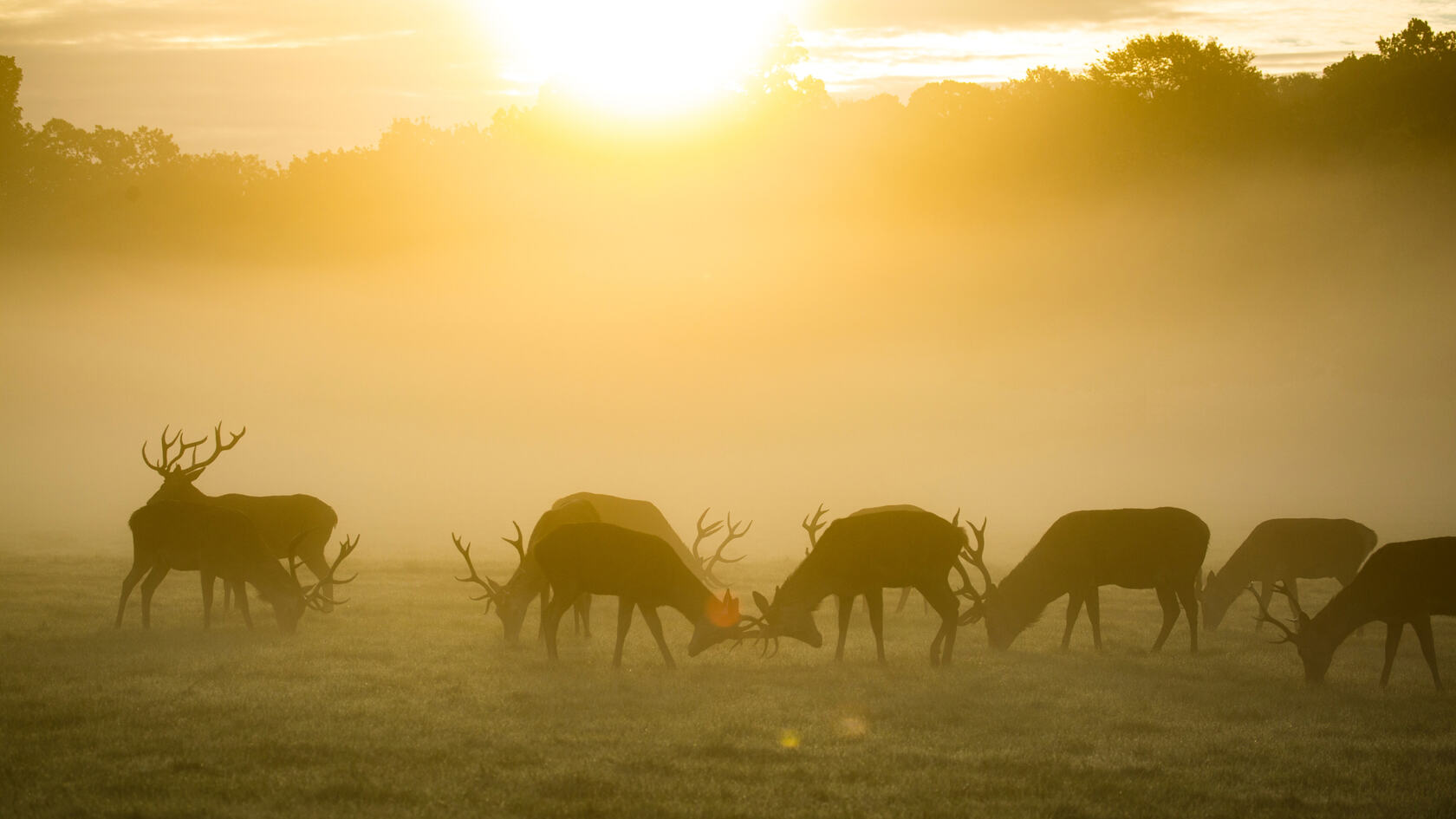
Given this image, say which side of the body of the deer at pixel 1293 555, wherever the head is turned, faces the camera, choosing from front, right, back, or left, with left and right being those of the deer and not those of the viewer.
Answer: left

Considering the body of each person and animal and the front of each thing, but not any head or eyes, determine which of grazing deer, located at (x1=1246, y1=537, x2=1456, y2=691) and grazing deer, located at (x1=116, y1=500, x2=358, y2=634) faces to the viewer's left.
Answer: grazing deer, located at (x1=1246, y1=537, x2=1456, y2=691)

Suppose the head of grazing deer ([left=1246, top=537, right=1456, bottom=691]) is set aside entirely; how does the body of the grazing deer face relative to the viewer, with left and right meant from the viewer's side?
facing to the left of the viewer

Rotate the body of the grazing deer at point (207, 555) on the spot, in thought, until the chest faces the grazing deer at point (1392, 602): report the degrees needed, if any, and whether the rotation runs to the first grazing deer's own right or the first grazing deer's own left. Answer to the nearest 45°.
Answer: approximately 45° to the first grazing deer's own right

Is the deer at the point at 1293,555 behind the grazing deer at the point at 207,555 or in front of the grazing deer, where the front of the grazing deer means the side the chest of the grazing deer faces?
in front

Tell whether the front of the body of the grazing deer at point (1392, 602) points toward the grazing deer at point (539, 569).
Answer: yes

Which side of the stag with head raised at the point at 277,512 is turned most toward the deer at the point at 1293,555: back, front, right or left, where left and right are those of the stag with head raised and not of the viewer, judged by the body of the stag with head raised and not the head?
back

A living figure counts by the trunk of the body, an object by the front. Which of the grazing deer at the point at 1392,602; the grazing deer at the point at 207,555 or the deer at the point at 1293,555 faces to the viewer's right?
the grazing deer at the point at 207,555

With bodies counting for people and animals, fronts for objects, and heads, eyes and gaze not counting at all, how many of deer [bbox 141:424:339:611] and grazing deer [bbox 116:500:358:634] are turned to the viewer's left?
1

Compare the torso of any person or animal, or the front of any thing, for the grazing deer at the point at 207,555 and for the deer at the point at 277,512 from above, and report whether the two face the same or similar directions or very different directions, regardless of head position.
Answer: very different directions

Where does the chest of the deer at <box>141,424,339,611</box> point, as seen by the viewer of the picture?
to the viewer's left

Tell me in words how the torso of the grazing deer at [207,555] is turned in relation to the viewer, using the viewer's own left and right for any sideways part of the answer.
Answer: facing to the right of the viewer
